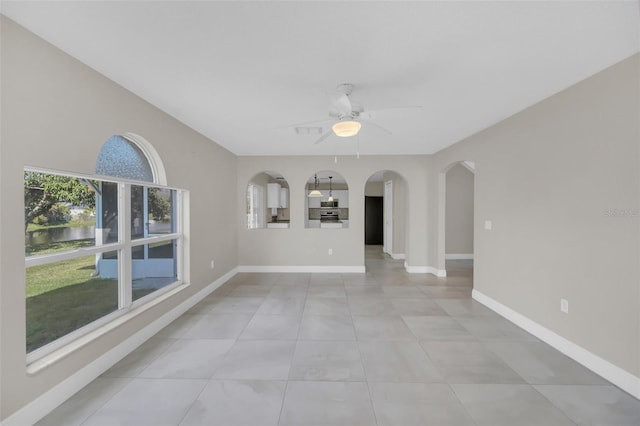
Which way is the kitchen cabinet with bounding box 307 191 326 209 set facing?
toward the camera

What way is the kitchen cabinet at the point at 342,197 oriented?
toward the camera

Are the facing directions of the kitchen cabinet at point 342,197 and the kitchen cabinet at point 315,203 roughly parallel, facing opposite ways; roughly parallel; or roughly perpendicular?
roughly parallel

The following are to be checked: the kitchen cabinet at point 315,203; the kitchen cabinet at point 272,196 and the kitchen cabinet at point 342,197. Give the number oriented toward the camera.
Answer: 3

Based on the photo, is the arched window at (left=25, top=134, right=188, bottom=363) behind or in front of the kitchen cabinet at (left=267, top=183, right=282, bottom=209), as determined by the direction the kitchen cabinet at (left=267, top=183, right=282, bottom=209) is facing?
in front

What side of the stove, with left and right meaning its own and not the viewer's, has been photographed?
front

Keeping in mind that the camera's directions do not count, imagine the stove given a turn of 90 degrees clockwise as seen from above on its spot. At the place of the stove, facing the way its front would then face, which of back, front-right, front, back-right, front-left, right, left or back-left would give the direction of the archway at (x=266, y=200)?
front-left

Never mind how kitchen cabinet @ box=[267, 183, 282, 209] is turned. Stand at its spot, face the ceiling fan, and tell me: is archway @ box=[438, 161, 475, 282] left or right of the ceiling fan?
left

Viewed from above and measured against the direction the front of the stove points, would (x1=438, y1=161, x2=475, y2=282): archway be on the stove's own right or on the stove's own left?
on the stove's own left

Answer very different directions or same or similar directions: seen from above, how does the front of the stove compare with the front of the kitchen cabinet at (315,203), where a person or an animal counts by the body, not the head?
same or similar directions

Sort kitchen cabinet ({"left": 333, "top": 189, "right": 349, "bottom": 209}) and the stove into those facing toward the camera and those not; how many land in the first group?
2

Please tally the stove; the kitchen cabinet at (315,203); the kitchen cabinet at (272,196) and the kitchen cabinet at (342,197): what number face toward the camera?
4

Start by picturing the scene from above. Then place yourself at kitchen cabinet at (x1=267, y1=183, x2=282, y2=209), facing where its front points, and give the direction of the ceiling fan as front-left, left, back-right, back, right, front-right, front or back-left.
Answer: front

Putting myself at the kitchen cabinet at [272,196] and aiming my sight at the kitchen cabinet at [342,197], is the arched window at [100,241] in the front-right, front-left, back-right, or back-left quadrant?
back-right

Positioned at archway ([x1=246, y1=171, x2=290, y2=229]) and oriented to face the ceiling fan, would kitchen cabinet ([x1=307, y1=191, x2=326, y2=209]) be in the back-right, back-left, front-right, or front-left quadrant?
back-left

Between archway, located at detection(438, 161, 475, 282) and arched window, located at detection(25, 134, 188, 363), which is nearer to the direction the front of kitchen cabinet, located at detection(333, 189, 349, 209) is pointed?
the arched window
